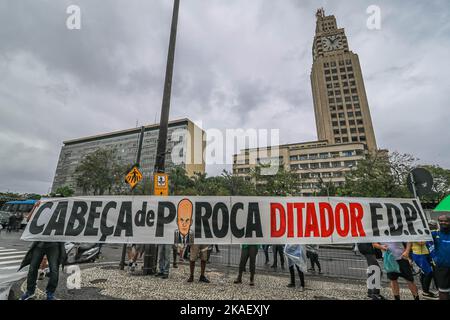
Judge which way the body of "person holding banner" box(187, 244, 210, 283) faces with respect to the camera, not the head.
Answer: toward the camera

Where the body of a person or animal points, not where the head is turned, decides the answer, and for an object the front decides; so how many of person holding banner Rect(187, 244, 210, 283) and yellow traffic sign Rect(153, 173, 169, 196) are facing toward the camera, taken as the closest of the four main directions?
2

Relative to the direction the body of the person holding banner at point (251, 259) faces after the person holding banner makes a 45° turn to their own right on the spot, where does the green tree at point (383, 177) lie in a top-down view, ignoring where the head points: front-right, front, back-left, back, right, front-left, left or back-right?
back-right

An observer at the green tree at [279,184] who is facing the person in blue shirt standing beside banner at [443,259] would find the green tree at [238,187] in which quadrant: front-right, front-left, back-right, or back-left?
back-right

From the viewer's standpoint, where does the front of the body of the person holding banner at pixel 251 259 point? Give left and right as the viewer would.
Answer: facing the viewer and to the left of the viewer

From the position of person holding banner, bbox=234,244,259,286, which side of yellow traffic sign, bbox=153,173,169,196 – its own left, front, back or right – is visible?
left

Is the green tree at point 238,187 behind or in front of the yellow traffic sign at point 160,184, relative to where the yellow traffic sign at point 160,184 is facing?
behind

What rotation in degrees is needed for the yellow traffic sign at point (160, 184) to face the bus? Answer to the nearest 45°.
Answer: approximately 135° to its right

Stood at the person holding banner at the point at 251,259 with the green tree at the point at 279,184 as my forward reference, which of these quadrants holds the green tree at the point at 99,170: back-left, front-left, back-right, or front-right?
front-left

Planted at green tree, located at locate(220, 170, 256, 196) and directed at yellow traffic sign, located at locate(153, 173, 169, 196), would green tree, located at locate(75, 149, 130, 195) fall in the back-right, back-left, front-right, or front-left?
front-right

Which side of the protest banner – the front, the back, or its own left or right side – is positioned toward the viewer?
front

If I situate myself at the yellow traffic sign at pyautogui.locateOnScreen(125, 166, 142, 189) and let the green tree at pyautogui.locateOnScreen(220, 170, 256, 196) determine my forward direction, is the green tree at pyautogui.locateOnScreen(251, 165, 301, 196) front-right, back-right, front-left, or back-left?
front-right
